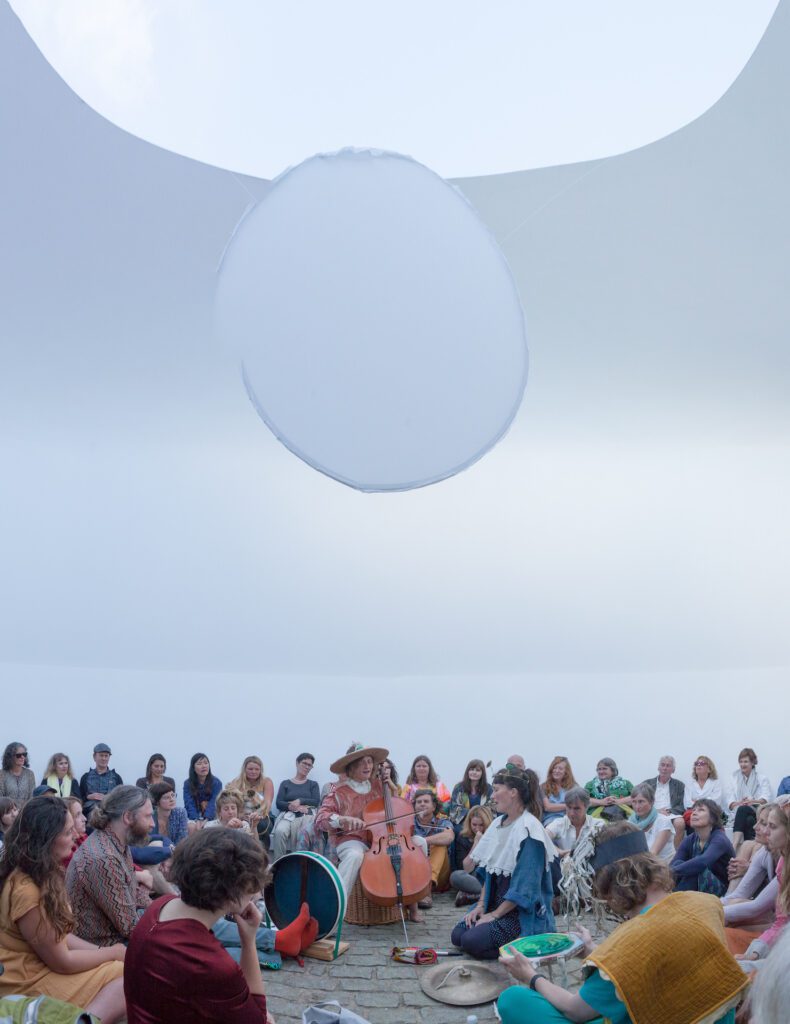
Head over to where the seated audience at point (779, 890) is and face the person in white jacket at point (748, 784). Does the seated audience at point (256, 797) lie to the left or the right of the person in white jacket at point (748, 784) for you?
left

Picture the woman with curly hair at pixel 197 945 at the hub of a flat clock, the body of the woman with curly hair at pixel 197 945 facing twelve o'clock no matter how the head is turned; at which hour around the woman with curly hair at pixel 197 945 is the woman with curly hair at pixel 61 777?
the woman with curly hair at pixel 61 777 is roughly at 10 o'clock from the woman with curly hair at pixel 197 945.

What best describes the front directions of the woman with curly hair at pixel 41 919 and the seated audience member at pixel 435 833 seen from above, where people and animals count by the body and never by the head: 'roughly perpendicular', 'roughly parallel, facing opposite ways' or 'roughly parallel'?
roughly perpendicular

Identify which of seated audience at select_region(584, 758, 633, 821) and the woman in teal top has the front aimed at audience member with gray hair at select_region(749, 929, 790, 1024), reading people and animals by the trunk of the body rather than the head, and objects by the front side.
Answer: seated audience at select_region(584, 758, 633, 821)

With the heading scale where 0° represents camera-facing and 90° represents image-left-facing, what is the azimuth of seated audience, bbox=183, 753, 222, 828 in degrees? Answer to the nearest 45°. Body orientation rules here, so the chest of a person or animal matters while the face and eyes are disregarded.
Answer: approximately 0°

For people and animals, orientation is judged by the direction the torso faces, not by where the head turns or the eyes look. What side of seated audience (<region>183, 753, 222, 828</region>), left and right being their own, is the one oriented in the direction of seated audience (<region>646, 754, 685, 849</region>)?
left

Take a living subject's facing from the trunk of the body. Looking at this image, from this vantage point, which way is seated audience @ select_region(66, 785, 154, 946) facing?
to the viewer's right

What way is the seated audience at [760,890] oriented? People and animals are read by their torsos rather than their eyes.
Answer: to the viewer's left

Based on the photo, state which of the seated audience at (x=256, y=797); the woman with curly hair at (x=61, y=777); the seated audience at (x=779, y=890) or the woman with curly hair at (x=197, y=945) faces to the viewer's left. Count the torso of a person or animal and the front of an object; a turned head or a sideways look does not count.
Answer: the seated audience at (x=779, y=890)

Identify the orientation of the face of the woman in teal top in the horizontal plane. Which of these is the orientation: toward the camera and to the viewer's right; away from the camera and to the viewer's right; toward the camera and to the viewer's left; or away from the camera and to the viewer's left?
away from the camera and to the viewer's left

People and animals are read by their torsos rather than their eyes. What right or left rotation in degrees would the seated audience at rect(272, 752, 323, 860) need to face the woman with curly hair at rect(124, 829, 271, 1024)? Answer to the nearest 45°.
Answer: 0° — they already face them
